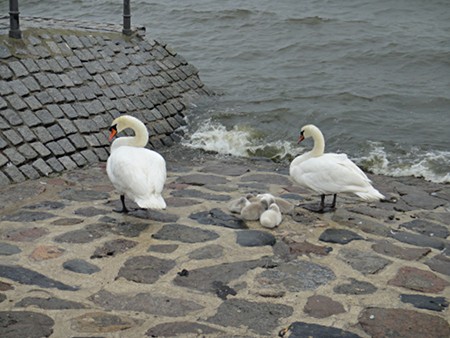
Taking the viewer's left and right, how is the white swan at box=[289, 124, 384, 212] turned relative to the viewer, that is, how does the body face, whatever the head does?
facing to the left of the viewer

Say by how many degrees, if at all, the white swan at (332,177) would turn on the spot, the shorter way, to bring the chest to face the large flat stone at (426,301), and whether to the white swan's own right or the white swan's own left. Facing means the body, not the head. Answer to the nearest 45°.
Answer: approximately 90° to the white swan's own left

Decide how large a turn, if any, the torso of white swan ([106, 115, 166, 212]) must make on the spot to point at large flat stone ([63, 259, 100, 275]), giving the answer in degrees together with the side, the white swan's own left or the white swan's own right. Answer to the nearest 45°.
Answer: approximately 135° to the white swan's own left

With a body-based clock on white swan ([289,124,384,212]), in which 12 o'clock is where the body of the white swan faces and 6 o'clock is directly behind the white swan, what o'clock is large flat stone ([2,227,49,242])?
The large flat stone is roughly at 11 o'clock from the white swan.

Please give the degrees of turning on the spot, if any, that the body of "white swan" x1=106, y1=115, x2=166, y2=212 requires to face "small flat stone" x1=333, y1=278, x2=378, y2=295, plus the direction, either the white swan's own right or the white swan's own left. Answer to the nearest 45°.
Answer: approximately 180°

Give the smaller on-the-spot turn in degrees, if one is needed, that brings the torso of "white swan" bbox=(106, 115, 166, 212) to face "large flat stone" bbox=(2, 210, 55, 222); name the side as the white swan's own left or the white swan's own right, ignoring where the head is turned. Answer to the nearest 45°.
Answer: approximately 45° to the white swan's own left

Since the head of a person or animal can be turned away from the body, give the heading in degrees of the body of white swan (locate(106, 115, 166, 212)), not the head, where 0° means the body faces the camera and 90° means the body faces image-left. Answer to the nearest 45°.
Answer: approximately 135°
